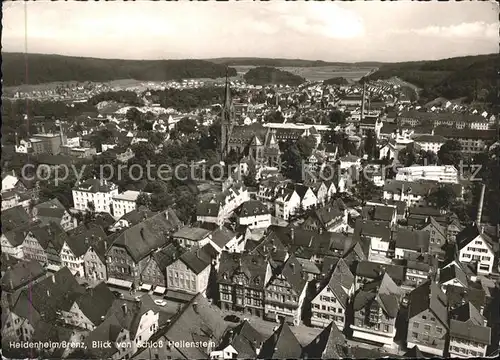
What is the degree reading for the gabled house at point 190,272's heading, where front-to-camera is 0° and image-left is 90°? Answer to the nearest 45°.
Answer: approximately 45°

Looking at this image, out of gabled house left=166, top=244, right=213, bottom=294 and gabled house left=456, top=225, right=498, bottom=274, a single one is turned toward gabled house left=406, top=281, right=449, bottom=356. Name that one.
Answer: gabled house left=456, top=225, right=498, bottom=274

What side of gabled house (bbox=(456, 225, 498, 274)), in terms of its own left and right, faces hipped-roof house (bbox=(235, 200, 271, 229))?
right

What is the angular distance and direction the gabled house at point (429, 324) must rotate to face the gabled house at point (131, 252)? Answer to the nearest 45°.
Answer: approximately 90° to its right

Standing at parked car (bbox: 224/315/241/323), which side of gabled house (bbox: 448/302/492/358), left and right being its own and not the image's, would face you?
right

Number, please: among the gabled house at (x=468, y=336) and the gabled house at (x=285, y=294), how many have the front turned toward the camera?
2

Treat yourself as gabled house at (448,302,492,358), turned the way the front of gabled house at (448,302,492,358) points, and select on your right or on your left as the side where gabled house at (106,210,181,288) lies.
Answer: on your right

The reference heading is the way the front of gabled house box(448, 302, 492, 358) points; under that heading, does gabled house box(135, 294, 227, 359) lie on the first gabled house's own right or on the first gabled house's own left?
on the first gabled house's own right

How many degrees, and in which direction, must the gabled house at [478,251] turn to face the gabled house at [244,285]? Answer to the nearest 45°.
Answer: approximately 45° to its right

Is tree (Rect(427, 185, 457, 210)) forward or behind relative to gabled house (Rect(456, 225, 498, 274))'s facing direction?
behind
